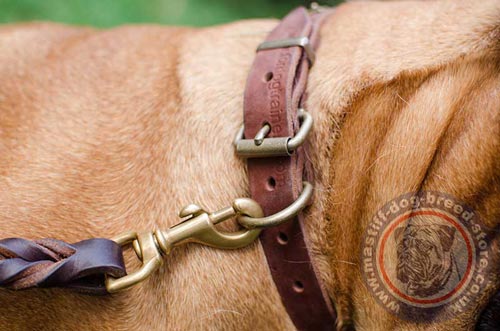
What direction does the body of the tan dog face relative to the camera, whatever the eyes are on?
to the viewer's right
